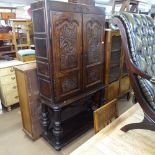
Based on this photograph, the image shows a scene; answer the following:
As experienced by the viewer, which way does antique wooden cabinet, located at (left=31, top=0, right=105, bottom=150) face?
facing the viewer and to the right of the viewer

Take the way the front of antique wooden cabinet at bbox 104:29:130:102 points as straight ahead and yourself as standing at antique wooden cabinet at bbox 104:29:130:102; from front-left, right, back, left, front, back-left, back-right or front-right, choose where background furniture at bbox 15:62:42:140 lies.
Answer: right
